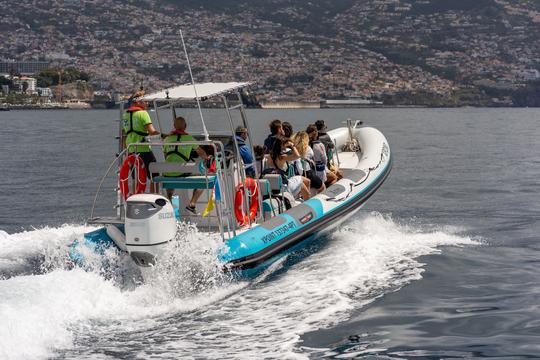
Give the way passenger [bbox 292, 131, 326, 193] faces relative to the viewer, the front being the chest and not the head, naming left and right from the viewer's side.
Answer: facing away from the viewer and to the right of the viewer

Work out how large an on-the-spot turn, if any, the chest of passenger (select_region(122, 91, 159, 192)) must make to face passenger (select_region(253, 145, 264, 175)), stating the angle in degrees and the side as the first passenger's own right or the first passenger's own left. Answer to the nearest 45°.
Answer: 0° — they already face them

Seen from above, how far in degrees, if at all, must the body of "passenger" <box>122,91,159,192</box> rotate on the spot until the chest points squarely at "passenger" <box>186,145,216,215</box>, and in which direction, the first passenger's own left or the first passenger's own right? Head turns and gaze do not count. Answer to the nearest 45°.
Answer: approximately 90° to the first passenger's own right

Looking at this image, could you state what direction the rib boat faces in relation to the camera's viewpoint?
facing away from the viewer and to the right of the viewer

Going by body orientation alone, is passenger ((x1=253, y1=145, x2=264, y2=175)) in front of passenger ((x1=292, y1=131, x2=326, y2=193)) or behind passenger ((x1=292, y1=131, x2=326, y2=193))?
behind

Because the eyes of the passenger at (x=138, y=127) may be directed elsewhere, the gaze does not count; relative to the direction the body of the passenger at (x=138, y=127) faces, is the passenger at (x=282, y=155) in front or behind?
in front

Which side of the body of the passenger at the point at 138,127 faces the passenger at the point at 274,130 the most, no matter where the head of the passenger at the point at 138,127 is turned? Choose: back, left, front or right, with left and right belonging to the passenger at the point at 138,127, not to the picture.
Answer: front

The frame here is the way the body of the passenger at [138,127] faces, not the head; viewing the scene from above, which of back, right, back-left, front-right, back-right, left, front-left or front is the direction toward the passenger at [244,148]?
front-right

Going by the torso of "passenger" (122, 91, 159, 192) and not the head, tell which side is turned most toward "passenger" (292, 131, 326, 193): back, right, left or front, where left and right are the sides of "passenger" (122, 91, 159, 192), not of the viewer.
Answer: front

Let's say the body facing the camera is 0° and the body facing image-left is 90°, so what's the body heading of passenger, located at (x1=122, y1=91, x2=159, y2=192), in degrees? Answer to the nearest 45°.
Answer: approximately 225°

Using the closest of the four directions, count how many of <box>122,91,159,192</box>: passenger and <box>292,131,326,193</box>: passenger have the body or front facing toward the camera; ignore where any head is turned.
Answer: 0

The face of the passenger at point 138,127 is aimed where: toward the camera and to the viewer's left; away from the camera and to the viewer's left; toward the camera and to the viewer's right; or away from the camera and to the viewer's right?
away from the camera and to the viewer's right
